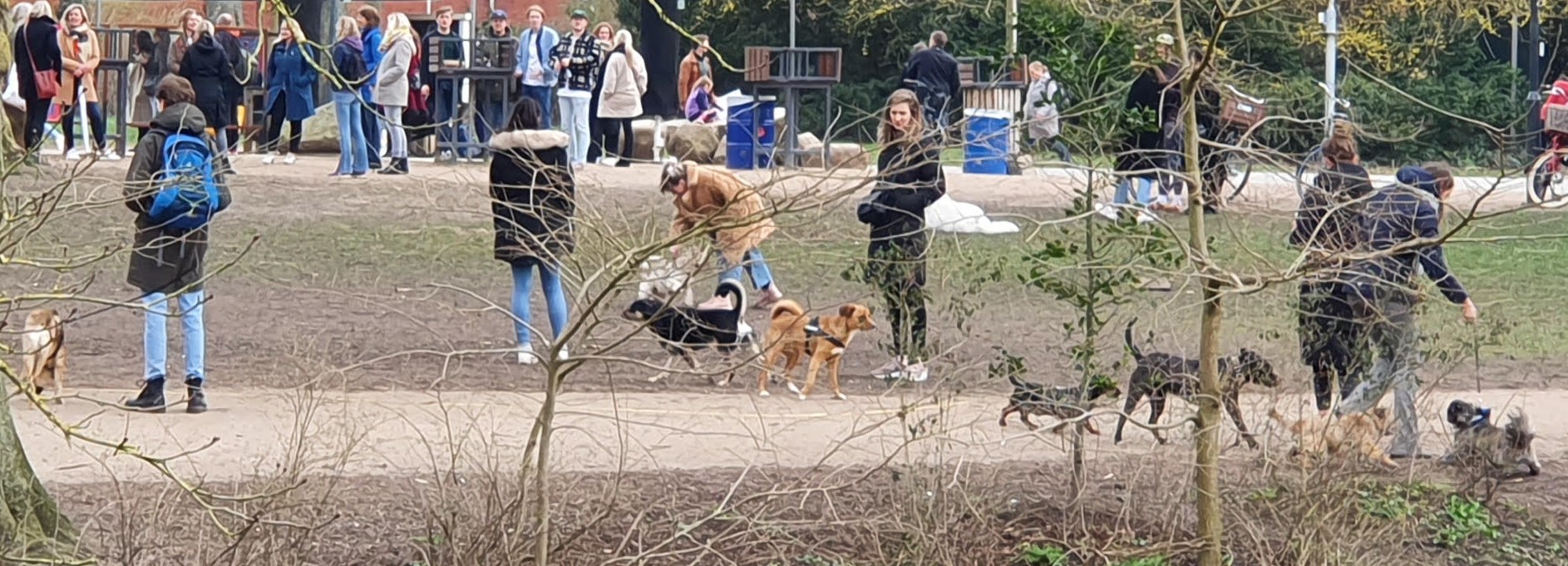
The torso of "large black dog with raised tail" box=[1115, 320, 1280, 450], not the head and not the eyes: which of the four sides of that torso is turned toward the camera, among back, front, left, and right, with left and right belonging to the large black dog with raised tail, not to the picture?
right

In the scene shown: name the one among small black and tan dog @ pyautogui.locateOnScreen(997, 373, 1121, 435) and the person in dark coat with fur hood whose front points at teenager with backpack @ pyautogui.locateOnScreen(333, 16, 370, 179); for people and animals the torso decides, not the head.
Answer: the person in dark coat with fur hood

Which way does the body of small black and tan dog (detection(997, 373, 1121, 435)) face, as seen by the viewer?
to the viewer's right

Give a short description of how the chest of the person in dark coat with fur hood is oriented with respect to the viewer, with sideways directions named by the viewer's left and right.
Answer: facing away from the viewer

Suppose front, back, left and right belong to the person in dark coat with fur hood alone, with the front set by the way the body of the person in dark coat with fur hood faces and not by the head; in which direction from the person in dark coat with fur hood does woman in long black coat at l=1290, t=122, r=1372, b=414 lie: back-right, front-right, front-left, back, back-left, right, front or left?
back-right

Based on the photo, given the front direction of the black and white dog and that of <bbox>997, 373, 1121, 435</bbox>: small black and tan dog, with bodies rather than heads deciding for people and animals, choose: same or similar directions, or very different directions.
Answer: very different directions

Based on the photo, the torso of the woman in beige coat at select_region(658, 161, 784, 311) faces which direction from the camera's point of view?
to the viewer's left

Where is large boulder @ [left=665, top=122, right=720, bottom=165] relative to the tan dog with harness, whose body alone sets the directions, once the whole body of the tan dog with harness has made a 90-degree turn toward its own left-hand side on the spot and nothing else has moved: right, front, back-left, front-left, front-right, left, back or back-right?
front

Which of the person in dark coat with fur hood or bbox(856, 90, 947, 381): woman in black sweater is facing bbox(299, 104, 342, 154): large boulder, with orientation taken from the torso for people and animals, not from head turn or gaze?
the person in dark coat with fur hood

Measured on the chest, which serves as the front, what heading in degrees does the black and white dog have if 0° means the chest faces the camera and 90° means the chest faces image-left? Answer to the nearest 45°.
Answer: approximately 90°

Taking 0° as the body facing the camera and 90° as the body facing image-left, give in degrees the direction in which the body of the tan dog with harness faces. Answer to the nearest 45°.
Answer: approximately 270°

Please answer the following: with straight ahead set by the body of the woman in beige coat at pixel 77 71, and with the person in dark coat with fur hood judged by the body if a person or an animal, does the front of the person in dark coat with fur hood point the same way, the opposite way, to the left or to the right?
the opposite way

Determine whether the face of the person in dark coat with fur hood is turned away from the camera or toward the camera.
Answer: away from the camera

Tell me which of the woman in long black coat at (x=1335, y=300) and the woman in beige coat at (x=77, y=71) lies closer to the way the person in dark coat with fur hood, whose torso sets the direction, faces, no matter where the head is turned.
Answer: the woman in beige coat
